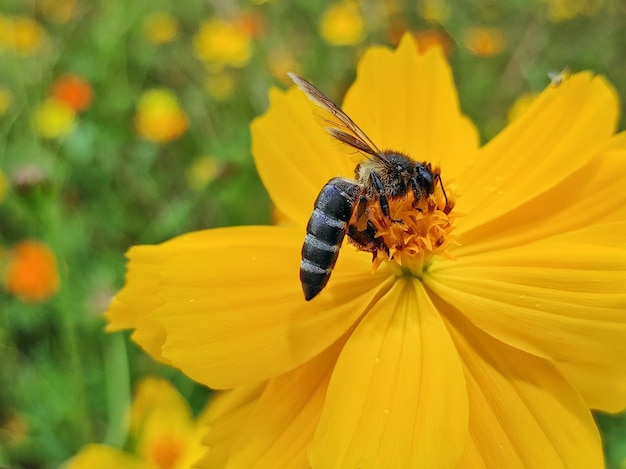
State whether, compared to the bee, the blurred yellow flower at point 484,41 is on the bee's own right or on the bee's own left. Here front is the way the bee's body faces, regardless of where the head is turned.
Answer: on the bee's own left

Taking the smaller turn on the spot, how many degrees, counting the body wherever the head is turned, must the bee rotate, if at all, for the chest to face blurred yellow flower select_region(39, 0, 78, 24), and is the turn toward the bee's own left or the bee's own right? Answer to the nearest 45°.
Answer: approximately 135° to the bee's own left

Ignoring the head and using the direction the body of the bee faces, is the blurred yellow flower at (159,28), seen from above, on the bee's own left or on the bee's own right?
on the bee's own left

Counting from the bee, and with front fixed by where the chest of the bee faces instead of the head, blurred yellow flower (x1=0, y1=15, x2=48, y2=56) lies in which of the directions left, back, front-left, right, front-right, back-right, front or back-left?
back-left

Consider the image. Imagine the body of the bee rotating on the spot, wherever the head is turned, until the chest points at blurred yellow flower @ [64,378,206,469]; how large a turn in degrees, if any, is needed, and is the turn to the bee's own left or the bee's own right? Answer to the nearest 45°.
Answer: approximately 135° to the bee's own left

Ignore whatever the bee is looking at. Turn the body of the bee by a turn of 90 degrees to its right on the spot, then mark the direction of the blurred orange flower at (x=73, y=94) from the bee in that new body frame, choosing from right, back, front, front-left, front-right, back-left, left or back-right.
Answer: back-right

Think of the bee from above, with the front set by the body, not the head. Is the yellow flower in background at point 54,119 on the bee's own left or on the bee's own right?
on the bee's own left

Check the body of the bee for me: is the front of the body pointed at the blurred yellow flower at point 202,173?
no

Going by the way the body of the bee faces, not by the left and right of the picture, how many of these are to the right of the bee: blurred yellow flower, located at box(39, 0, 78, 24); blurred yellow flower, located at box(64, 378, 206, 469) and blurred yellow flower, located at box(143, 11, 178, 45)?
0

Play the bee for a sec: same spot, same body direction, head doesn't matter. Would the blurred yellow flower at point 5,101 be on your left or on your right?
on your left

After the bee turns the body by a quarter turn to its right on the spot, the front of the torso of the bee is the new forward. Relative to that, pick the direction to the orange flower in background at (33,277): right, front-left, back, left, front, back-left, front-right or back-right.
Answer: back-right

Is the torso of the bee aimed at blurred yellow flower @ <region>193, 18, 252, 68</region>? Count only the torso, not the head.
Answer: no

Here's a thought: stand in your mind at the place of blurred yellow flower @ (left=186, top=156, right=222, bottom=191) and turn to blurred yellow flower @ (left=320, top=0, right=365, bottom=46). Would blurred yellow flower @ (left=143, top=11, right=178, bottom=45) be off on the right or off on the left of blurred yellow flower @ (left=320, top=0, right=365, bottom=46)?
left

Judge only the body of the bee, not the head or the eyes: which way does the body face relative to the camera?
to the viewer's right
